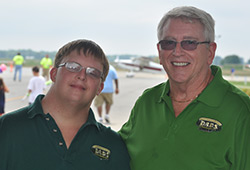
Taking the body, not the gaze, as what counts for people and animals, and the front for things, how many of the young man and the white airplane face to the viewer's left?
1

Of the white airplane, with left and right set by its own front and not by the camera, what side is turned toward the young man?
left

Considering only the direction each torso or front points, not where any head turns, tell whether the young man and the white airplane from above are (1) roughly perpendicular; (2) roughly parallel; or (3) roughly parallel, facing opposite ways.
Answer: roughly perpendicular

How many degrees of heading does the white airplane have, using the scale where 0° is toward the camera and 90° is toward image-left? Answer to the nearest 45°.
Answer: approximately 90°

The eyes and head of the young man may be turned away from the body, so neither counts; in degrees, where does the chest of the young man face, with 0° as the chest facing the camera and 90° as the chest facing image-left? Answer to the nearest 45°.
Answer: approximately 0°

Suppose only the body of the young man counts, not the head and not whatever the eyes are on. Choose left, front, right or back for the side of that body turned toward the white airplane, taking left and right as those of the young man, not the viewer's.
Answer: back
